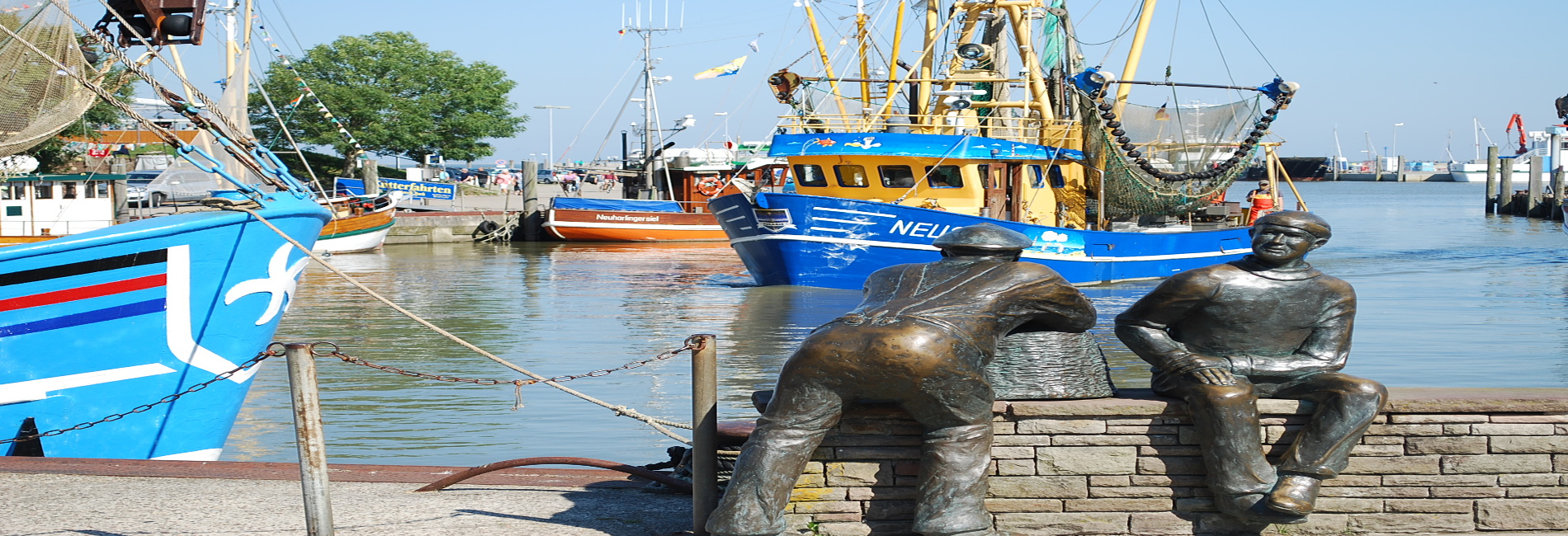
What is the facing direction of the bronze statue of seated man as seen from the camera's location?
facing the viewer

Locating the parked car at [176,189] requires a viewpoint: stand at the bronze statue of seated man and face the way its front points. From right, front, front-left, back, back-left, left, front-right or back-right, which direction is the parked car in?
back-right

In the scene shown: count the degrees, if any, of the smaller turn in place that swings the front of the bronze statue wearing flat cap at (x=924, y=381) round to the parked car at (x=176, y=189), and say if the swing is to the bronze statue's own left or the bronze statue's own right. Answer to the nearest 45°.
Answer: approximately 90° to the bronze statue's own left

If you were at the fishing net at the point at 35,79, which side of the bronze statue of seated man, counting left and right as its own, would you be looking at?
right

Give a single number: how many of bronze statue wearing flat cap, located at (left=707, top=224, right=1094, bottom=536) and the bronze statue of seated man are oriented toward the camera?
1

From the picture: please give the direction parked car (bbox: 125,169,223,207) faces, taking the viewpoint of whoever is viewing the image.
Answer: facing the viewer and to the left of the viewer

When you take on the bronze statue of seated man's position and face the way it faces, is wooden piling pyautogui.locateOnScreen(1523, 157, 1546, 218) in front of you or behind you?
behind

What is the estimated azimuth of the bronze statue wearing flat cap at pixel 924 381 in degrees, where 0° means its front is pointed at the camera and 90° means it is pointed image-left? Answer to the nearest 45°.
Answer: approximately 225°

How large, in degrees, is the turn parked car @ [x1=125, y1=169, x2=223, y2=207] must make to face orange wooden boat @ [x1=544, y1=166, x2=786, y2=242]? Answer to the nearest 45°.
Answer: approximately 135° to its left

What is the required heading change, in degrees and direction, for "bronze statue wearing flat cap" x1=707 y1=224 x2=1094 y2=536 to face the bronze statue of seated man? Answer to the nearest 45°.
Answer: approximately 45° to its right

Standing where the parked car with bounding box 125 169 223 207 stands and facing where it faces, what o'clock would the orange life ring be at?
The orange life ring is roughly at 7 o'clock from the parked car.

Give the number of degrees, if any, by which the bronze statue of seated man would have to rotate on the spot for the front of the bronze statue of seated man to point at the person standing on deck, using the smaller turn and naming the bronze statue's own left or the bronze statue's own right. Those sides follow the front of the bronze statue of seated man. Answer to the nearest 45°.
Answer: approximately 180°

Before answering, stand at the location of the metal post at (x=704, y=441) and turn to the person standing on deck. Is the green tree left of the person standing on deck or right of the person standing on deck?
left

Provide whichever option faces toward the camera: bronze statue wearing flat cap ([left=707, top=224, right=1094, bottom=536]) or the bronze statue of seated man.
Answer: the bronze statue of seated man
